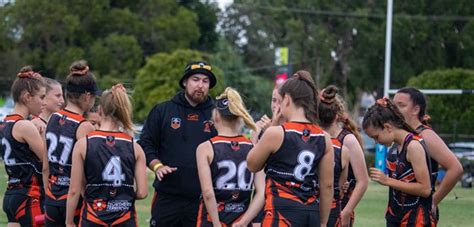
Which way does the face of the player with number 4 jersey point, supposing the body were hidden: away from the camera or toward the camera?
away from the camera

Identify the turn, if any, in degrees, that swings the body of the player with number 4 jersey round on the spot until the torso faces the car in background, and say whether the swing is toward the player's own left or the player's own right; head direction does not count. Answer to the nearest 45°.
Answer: approximately 45° to the player's own right

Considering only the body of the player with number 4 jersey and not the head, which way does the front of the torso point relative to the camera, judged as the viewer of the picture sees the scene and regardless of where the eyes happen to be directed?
away from the camera

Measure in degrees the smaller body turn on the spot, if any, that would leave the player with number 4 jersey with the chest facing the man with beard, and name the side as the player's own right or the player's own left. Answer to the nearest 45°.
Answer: approximately 45° to the player's own right
